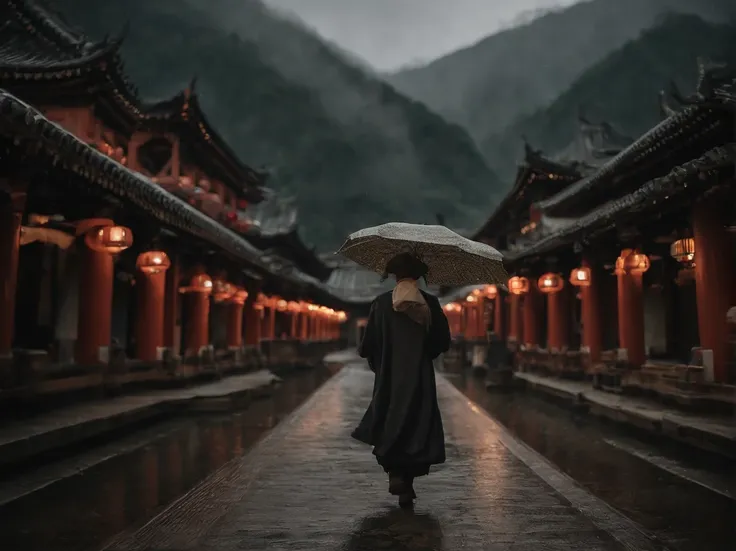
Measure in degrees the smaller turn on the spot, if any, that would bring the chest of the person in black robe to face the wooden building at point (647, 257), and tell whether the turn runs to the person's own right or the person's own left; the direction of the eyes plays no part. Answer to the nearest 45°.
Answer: approximately 45° to the person's own right

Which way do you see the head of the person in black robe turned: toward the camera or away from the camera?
away from the camera

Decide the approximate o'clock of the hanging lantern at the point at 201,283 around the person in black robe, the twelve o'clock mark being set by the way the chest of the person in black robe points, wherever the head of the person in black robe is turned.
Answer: The hanging lantern is roughly at 11 o'clock from the person in black robe.

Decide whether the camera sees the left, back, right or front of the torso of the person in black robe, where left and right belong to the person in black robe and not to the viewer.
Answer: back

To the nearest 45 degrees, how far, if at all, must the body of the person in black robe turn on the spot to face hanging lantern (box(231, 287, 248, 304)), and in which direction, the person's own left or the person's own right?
0° — they already face it

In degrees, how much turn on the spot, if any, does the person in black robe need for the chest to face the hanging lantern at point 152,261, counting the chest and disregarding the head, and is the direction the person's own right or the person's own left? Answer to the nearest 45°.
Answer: approximately 45° to the person's own left

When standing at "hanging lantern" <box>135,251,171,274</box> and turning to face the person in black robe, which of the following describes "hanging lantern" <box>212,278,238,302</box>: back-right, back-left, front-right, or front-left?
back-left
